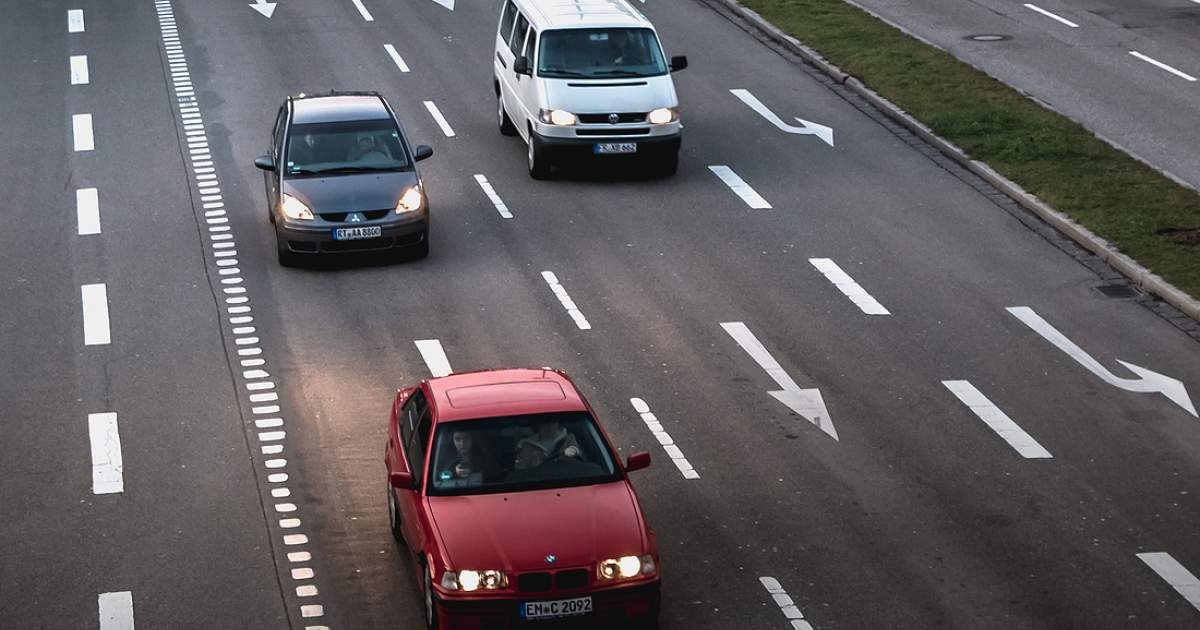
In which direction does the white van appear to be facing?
toward the camera

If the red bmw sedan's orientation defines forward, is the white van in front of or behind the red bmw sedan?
behind

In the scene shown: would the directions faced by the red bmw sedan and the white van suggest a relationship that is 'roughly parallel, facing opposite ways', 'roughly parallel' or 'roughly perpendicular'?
roughly parallel

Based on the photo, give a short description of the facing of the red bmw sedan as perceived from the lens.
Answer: facing the viewer

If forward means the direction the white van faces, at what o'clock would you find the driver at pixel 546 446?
The driver is roughly at 12 o'clock from the white van.

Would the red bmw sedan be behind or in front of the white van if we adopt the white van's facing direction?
in front

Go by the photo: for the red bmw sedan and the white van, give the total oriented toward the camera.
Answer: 2
